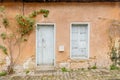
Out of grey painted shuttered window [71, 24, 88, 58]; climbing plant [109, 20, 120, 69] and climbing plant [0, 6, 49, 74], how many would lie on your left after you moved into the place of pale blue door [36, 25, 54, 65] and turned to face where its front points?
2

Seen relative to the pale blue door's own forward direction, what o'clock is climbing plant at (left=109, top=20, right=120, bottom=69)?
The climbing plant is roughly at 9 o'clock from the pale blue door.

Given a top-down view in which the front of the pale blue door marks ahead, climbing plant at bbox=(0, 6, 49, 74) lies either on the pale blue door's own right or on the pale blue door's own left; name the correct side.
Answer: on the pale blue door's own right

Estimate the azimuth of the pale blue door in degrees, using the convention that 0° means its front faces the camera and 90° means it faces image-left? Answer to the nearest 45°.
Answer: approximately 0°

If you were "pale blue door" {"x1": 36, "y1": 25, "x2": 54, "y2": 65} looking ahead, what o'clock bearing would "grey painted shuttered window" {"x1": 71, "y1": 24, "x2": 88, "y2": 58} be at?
The grey painted shuttered window is roughly at 9 o'clock from the pale blue door.
